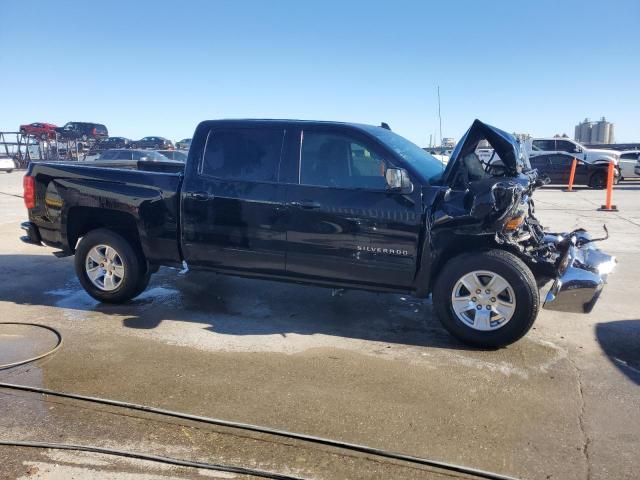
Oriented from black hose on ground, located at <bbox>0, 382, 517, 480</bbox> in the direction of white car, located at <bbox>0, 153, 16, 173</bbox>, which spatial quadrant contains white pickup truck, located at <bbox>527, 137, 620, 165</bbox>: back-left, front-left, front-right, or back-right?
front-right

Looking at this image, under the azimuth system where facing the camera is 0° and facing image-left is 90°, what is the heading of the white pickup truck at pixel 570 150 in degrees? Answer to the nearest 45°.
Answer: approximately 270°

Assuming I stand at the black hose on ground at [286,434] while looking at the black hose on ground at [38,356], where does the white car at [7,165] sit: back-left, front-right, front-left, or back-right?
front-right

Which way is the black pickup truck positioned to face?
to the viewer's right

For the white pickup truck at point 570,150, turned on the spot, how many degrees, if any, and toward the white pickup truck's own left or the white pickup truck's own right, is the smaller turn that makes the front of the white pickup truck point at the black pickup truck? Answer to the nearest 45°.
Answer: approximately 90° to the white pickup truck's own right

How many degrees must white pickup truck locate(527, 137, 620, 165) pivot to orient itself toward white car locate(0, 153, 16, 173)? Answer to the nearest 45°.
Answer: approximately 180°

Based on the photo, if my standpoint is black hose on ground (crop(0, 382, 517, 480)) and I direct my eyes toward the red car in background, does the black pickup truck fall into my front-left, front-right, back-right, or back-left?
front-right

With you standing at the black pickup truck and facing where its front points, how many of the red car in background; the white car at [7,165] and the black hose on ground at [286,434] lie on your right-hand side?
1

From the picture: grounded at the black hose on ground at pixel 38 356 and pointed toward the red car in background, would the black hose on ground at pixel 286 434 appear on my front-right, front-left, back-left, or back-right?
back-right

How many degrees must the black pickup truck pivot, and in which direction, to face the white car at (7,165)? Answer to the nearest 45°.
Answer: approximately 135° to its left

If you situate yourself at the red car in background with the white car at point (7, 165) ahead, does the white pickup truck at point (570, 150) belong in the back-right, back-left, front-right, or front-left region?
front-left

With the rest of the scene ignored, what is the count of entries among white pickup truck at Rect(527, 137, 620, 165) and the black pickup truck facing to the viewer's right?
2
